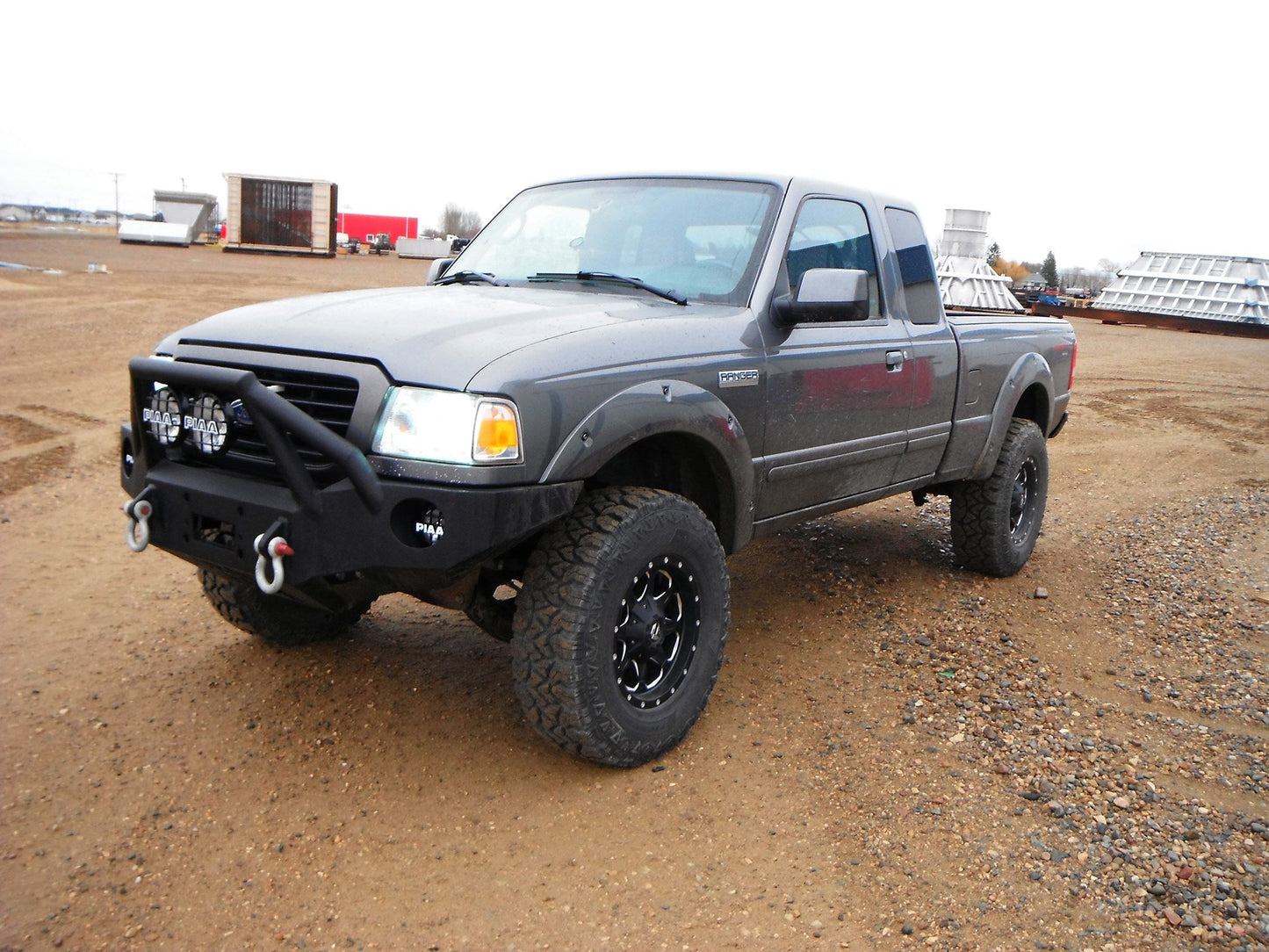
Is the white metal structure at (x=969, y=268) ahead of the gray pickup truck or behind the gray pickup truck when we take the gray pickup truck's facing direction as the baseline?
behind

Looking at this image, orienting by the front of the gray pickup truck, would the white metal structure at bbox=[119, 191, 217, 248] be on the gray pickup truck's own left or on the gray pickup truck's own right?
on the gray pickup truck's own right

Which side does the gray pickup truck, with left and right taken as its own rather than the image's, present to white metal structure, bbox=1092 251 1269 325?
back

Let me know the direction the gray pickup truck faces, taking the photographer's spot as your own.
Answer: facing the viewer and to the left of the viewer

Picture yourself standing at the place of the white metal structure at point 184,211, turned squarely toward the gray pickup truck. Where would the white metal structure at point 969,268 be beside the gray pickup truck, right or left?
left
